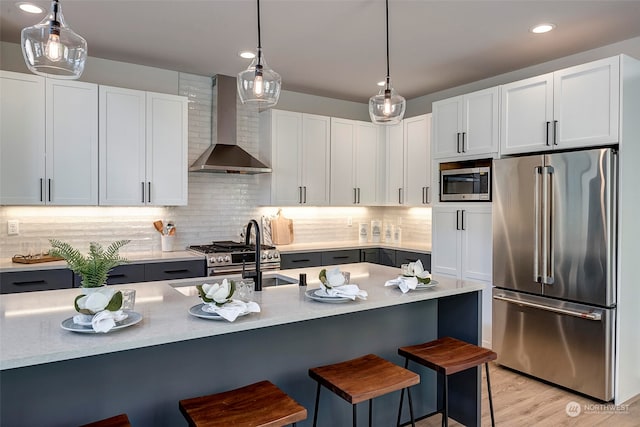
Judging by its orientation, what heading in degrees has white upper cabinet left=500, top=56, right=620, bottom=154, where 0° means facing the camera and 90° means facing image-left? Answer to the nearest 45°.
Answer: approximately 45°

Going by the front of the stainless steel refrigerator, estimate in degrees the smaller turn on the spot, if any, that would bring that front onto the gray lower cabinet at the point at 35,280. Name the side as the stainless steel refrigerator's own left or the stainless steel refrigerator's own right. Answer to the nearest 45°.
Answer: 0° — it already faces it

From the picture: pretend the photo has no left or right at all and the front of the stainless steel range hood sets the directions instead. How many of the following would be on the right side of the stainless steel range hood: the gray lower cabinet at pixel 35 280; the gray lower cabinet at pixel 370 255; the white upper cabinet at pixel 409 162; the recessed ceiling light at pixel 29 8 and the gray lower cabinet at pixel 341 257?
2

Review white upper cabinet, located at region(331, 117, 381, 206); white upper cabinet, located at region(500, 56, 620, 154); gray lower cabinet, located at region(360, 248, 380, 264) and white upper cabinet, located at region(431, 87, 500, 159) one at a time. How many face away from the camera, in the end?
0

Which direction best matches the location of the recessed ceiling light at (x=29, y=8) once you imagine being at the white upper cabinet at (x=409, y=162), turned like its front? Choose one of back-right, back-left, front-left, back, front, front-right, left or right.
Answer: front

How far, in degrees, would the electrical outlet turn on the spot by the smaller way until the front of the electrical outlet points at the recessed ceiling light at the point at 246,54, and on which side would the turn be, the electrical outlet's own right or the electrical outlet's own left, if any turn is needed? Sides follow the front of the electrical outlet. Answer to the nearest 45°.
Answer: approximately 45° to the electrical outlet's own left

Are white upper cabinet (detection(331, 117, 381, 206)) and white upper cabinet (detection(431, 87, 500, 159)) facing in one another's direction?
no

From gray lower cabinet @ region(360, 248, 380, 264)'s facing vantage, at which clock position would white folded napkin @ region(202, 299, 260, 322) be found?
The white folded napkin is roughly at 2 o'clock from the gray lower cabinet.

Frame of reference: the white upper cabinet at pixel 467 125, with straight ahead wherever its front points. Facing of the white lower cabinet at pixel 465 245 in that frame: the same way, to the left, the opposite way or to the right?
the same way

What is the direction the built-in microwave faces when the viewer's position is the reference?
facing the viewer and to the left of the viewer

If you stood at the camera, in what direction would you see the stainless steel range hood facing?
facing the viewer and to the right of the viewer

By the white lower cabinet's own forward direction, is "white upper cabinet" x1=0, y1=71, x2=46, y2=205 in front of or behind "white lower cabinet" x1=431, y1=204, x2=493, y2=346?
in front

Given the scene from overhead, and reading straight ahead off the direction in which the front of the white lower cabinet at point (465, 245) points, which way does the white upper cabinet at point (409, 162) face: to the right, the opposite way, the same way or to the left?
the same way

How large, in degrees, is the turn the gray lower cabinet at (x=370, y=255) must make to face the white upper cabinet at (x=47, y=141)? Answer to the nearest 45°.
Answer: approximately 90° to its right

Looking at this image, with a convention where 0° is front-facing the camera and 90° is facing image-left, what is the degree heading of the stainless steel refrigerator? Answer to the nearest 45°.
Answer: approximately 45°

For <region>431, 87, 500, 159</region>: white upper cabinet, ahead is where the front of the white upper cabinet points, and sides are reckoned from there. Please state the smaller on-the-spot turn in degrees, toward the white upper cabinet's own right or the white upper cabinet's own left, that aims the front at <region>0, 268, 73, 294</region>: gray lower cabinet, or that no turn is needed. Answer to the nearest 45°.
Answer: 0° — it already faces it

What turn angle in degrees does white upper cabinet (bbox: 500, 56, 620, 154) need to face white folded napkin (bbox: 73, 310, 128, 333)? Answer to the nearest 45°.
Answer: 0° — it already faces it
